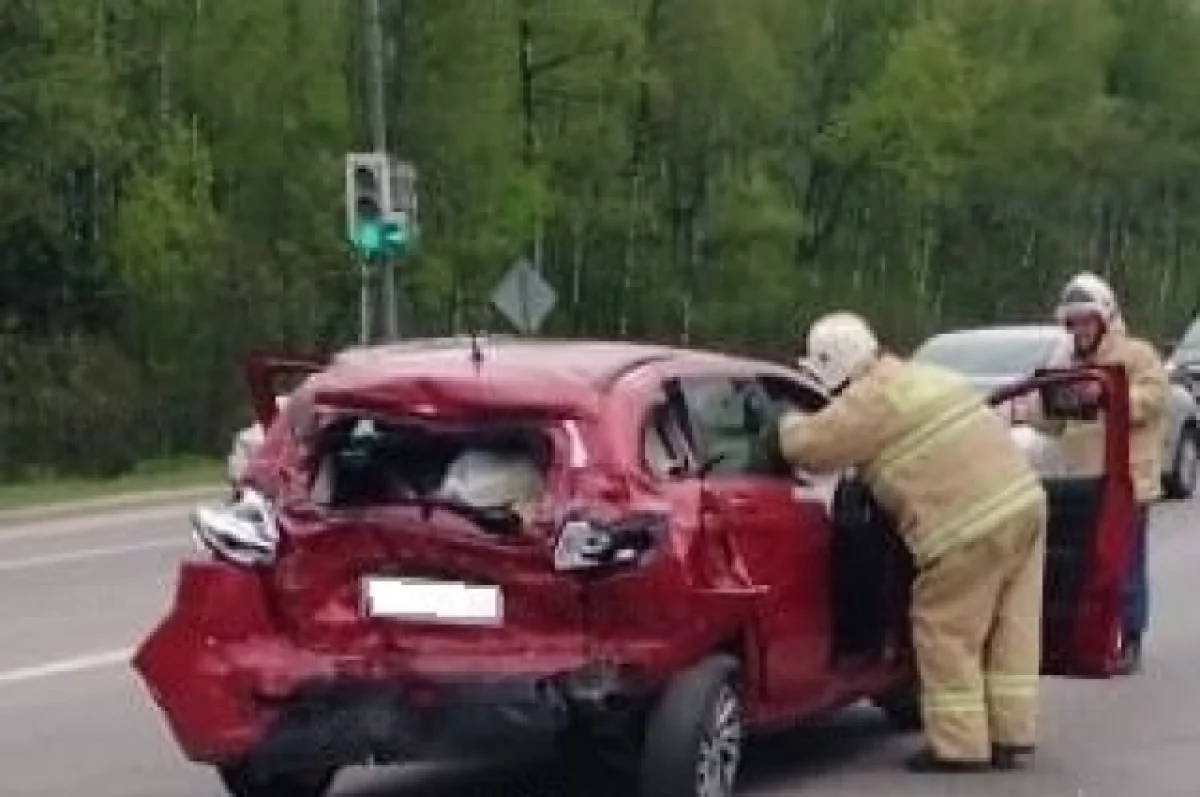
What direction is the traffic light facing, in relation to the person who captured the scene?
facing the viewer

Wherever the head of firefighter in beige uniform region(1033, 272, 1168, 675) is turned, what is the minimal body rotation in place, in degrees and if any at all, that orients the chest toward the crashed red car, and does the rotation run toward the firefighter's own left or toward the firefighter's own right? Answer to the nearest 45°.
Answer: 0° — they already face it

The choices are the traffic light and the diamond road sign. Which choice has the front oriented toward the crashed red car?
the traffic light

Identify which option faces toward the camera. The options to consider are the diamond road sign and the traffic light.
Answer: the traffic light

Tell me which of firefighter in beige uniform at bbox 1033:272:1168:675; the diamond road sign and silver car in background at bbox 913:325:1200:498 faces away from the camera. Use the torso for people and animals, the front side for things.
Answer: the diamond road sign

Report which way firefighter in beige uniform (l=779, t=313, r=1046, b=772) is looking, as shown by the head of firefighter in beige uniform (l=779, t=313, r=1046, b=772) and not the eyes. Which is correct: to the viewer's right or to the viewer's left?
to the viewer's left

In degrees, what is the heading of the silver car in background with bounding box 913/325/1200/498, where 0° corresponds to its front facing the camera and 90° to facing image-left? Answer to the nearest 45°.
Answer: approximately 45°

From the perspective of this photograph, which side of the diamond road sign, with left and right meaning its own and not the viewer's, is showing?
back

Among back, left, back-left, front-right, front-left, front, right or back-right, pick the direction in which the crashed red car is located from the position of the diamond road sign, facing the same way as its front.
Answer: back

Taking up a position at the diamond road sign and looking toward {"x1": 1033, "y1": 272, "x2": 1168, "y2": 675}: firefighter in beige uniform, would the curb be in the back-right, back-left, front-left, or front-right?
front-right

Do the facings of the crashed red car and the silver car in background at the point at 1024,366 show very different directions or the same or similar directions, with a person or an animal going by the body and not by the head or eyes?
very different directions
